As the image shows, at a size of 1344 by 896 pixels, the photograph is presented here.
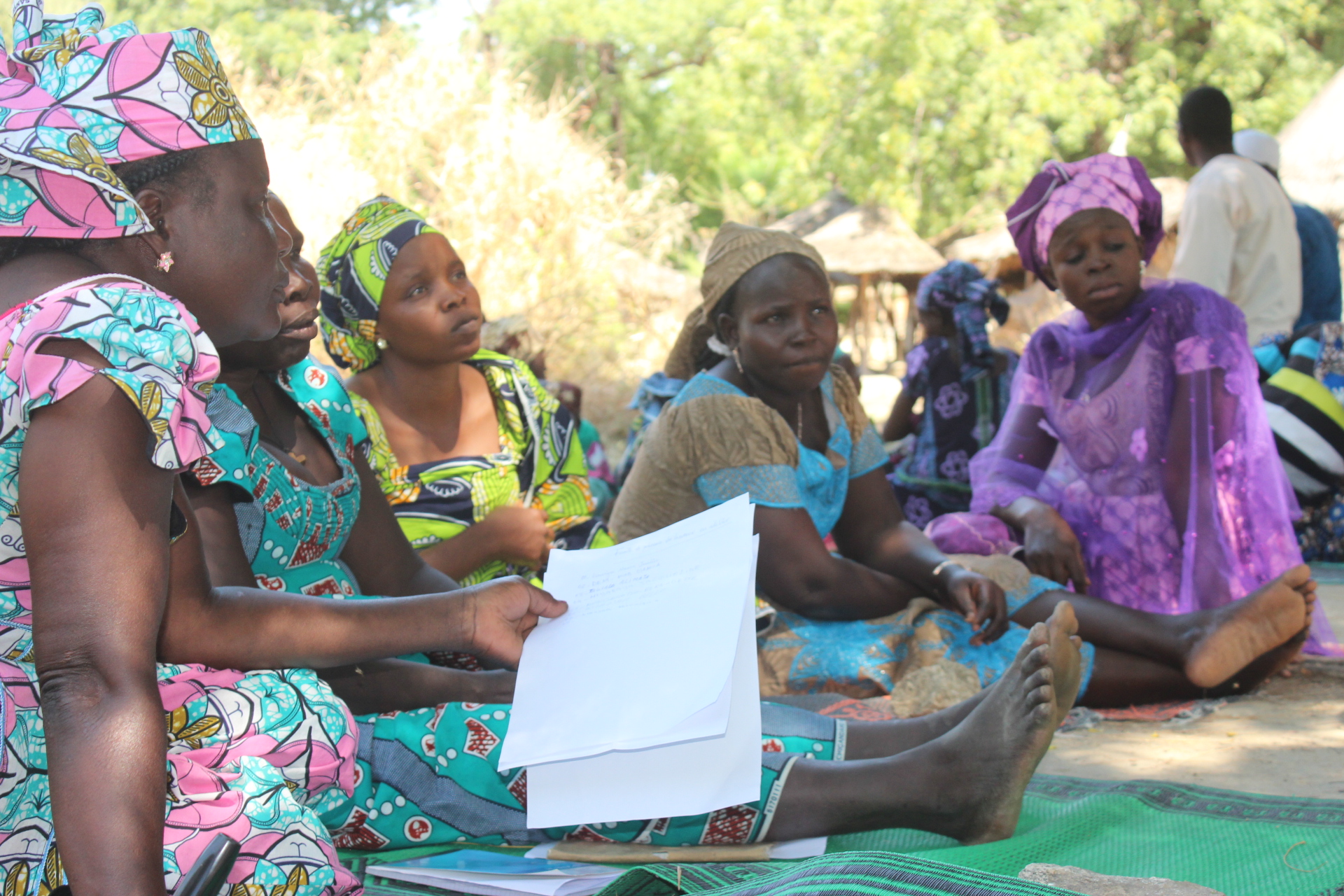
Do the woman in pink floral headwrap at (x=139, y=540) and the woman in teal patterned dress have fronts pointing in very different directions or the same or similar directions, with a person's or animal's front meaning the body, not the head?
same or similar directions

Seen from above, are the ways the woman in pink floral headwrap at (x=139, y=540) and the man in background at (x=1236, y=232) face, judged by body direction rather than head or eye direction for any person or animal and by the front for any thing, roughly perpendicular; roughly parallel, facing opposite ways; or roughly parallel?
roughly perpendicular

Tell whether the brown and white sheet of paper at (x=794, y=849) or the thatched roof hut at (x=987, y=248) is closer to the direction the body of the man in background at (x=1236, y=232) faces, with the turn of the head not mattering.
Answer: the thatched roof hut

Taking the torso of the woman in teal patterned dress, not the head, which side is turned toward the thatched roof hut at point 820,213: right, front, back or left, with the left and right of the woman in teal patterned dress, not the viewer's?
left

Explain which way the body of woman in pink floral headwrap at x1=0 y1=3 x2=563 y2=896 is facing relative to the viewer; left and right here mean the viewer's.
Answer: facing to the right of the viewer

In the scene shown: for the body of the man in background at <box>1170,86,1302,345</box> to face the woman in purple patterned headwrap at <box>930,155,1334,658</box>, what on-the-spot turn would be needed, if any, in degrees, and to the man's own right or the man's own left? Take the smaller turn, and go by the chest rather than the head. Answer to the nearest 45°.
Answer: approximately 135° to the man's own left

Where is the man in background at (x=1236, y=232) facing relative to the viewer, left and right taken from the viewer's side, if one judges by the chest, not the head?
facing away from the viewer and to the left of the viewer

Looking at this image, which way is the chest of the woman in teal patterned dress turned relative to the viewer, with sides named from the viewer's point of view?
facing to the right of the viewer

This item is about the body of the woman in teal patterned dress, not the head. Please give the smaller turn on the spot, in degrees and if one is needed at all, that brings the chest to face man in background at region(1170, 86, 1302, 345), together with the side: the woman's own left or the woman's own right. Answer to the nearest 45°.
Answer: approximately 45° to the woman's own left

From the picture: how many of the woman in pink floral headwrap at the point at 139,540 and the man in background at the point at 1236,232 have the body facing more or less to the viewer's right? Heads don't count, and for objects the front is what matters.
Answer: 1

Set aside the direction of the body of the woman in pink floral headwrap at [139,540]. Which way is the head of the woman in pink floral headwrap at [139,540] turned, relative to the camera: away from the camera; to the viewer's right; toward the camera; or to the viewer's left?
to the viewer's right

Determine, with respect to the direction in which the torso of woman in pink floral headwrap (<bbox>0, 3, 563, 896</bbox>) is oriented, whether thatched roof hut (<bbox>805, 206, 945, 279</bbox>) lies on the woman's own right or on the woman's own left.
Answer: on the woman's own left
